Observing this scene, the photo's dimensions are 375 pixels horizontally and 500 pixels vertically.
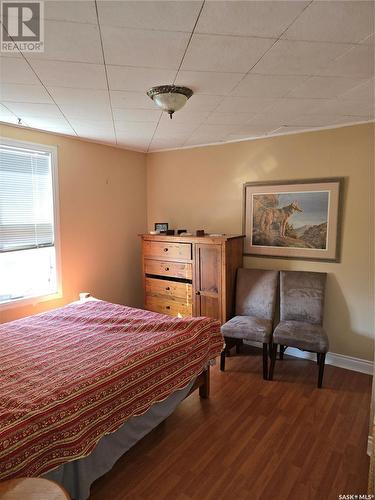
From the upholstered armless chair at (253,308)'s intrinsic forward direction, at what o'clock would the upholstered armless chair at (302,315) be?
the upholstered armless chair at (302,315) is roughly at 8 o'clock from the upholstered armless chair at (253,308).

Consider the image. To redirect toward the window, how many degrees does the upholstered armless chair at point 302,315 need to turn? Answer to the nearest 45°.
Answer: approximately 90° to its right

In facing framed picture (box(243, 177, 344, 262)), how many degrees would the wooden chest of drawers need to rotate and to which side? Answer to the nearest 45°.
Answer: approximately 135° to its left

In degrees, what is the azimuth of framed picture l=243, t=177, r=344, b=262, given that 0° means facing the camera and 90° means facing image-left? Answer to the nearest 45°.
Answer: approximately 45°

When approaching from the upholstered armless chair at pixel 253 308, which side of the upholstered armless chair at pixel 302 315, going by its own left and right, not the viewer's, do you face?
right

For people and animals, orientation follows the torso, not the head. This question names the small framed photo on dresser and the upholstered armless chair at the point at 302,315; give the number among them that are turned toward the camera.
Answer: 2

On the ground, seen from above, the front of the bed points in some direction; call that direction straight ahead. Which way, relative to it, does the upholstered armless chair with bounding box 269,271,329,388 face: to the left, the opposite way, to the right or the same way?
to the right

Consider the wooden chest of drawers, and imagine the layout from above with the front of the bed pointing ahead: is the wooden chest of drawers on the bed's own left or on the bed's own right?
on the bed's own left

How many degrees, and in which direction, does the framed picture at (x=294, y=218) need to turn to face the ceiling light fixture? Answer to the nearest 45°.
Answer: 0° — it already faces it

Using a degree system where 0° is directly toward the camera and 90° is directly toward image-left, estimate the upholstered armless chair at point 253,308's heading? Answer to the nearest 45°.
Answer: approximately 45°

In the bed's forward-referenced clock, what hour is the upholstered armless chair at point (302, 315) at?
The upholstered armless chair is roughly at 10 o'clock from the bed.

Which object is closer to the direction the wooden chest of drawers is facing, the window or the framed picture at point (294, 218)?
the window
